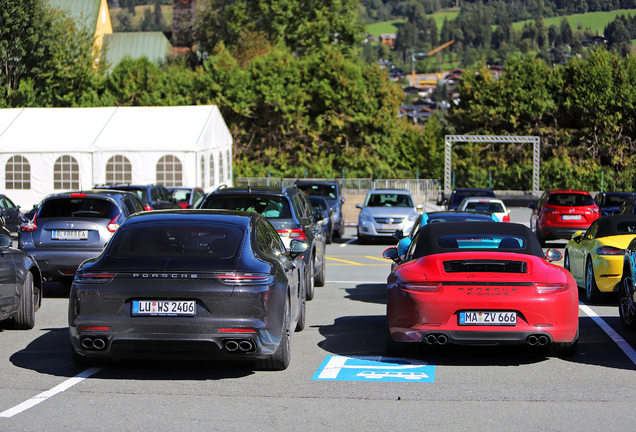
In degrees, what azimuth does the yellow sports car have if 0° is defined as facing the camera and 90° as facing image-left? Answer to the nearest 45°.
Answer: approximately 135°

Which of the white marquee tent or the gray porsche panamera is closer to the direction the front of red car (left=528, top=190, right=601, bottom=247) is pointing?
the white marquee tent

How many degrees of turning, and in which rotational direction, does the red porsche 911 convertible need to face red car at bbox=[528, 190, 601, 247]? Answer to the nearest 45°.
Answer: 0° — it already faces it

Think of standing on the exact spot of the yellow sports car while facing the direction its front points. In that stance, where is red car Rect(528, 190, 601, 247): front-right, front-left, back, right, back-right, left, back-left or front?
front-right

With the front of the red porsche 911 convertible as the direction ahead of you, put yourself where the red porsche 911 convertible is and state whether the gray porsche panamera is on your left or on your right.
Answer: on your left

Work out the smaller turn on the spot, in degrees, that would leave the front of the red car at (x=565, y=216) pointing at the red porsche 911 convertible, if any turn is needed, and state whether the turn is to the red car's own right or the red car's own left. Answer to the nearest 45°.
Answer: approximately 180°

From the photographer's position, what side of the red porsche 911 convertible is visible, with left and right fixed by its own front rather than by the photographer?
back

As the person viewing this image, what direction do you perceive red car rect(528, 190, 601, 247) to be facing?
facing away from the viewer

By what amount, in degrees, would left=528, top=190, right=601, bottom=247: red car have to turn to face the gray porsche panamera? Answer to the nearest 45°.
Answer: approximately 180°

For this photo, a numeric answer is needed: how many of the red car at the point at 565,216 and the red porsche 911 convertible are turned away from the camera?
2

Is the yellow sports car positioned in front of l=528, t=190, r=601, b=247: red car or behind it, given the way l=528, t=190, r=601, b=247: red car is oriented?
behind

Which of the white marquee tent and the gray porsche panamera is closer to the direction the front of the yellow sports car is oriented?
the white marquee tent

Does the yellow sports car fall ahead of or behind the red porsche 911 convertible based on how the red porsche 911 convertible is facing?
ahead
